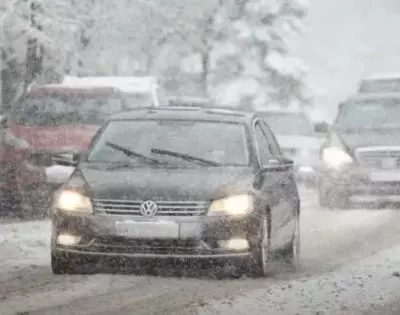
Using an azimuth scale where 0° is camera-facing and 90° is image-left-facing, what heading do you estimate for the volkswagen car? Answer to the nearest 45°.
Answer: approximately 0°

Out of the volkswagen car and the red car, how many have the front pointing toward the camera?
2

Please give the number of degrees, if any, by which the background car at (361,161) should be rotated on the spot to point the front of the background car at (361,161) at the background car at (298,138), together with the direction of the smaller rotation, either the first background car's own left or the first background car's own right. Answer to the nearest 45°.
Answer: approximately 180°

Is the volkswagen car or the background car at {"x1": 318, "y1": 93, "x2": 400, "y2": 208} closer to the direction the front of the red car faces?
the volkswagen car

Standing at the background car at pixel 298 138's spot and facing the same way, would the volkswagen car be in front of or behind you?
in front

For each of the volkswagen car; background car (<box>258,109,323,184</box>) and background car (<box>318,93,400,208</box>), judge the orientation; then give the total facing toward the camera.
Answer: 3

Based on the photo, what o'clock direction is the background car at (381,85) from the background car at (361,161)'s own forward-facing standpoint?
the background car at (381,85) is roughly at 6 o'clock from the background car at (361,161).
